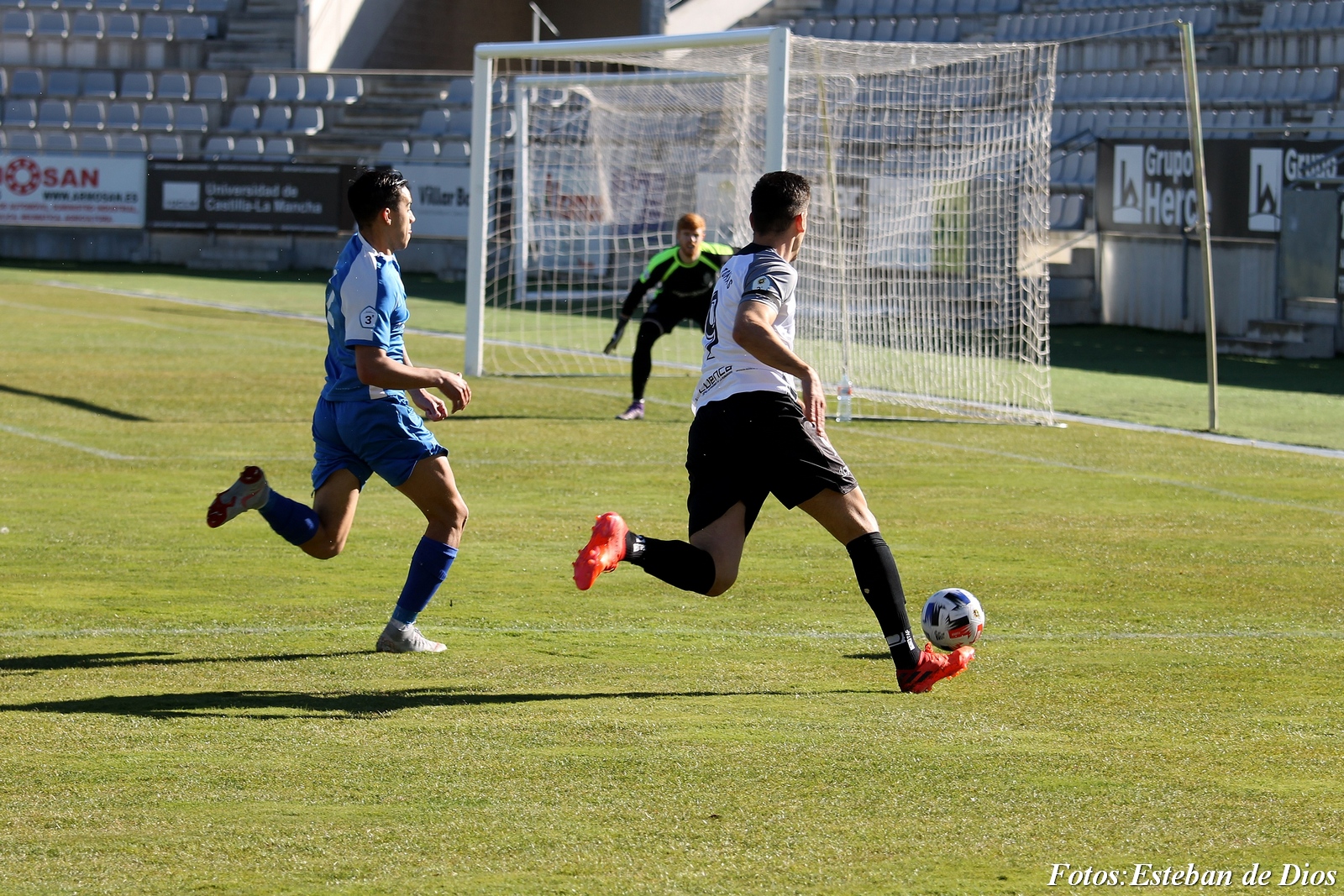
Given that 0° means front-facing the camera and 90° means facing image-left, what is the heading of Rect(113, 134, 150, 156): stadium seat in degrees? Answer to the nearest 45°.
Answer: approximately 0°

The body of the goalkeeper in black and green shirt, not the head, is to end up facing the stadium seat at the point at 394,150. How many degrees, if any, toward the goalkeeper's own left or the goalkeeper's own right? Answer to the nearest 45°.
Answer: approximately 180°

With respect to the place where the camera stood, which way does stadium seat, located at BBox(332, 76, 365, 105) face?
facing the viewer and to the left of the viewer

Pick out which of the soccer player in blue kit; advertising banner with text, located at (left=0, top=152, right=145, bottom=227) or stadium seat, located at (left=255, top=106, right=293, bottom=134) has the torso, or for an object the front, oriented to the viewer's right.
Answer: the soccer player in blue kit

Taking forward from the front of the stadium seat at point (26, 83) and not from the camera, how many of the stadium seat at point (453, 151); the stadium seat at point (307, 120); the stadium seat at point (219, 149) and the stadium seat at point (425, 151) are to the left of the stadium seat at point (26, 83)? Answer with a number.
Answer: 4

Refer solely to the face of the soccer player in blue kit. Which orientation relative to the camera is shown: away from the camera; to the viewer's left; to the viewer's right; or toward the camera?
to the viewer's right

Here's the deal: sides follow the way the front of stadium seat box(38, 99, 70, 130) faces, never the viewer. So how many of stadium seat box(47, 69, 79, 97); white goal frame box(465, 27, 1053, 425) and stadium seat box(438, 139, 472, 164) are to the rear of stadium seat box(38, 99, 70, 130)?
1

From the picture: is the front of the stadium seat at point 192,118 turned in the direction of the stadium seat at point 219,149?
no

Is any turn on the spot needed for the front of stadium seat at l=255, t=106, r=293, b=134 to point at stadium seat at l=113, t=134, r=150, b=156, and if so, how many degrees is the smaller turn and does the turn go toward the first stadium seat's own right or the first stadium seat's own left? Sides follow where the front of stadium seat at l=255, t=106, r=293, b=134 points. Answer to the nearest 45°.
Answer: approximately 45° to the first stadium seat's own right

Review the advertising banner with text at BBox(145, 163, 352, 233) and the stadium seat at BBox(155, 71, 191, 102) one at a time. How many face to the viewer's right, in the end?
0

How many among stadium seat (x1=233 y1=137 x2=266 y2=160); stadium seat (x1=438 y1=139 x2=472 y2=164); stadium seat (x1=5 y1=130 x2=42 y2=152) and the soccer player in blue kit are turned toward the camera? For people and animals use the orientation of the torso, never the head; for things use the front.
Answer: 3

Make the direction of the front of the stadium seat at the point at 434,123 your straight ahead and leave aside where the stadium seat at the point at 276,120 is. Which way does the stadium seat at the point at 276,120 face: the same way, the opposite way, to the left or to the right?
the same way

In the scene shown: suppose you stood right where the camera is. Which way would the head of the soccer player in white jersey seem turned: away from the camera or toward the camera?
away from the camera

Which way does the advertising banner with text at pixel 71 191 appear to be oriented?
toward the camera

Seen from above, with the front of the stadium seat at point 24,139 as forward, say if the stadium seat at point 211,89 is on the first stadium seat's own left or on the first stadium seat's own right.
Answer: on the first stadium seat's own left

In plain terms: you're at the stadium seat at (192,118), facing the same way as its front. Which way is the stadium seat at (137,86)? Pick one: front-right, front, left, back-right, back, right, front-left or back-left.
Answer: right

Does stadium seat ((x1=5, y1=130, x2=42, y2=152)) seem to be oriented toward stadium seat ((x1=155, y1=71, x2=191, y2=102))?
no

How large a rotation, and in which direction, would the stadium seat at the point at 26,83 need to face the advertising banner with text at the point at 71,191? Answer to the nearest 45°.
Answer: approximately 45° to its left

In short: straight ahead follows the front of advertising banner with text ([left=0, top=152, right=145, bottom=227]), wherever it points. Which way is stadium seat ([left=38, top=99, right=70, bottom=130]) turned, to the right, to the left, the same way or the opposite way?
the same way

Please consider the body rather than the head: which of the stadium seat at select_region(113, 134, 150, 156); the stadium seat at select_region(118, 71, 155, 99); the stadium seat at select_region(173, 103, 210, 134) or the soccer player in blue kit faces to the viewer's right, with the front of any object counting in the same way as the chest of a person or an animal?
the soccer player in blue kit
